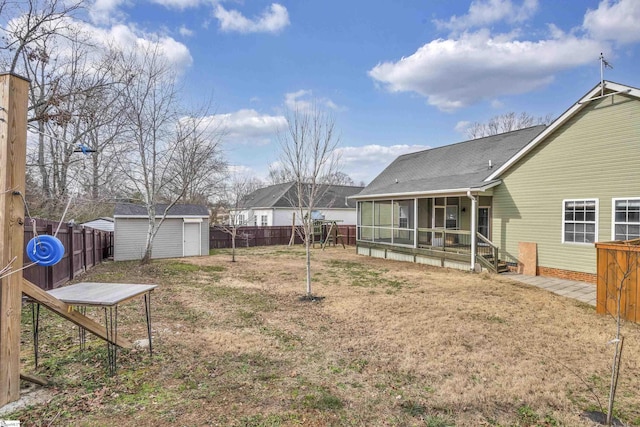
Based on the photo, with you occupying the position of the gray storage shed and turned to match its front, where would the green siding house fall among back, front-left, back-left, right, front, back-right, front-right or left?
front-left

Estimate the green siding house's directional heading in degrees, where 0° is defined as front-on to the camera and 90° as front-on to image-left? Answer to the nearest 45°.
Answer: approximately 225°

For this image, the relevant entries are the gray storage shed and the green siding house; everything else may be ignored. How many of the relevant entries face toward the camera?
1

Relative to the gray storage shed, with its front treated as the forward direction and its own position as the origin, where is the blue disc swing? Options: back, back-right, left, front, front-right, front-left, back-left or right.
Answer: front

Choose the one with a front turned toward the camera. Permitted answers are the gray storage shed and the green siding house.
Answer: the gray storage shed

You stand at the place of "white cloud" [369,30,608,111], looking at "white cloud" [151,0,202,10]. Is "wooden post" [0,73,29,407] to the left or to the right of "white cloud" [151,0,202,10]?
left

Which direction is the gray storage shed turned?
toward the camera

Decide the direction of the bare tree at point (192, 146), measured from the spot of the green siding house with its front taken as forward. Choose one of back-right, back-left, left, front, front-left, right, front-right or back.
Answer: back-left

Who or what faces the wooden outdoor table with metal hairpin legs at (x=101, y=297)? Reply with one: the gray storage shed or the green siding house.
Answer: the gray storage shed

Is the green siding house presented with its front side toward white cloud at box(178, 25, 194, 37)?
no

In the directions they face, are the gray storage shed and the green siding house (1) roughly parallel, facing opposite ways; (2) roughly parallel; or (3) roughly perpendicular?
roughly perpendicular

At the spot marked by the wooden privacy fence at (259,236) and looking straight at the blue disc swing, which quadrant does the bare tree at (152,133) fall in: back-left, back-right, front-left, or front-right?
front-right

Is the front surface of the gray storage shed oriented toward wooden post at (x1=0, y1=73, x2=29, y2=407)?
yes

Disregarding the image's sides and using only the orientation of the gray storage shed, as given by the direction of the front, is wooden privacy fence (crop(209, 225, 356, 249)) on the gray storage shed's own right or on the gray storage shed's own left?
on the gray storage shed's own left
